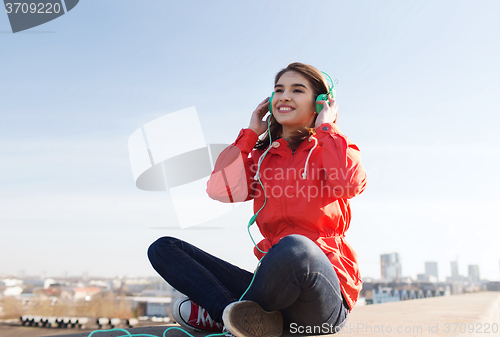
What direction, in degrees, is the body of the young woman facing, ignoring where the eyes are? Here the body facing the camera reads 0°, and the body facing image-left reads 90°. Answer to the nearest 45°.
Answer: approximately 45°

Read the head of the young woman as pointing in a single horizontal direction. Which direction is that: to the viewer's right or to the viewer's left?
to the viewer's left
